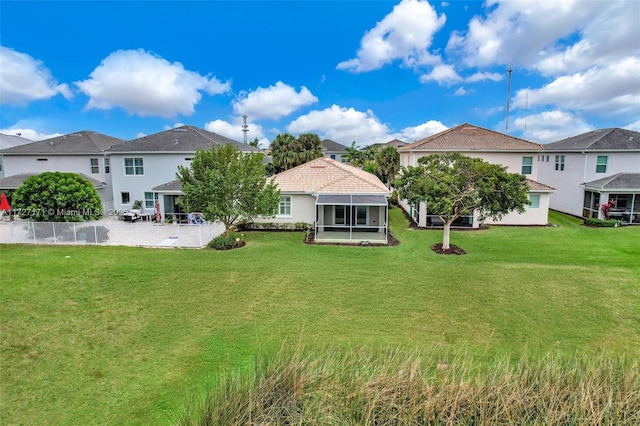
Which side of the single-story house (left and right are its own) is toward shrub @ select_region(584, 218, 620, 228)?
right

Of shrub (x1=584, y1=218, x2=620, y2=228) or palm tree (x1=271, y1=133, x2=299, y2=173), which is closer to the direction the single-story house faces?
the palm tree

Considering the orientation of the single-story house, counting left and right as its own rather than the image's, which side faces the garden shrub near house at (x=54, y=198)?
left

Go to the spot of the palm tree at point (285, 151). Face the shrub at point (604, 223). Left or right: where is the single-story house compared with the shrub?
right

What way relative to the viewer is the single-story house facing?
away from the camera
